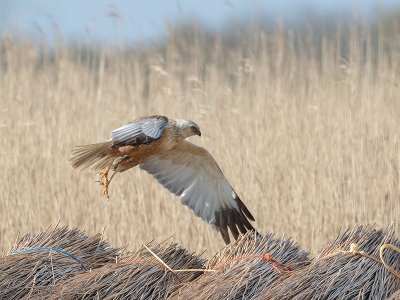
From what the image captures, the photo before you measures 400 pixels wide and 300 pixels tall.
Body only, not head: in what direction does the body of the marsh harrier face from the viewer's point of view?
to the viewer's right

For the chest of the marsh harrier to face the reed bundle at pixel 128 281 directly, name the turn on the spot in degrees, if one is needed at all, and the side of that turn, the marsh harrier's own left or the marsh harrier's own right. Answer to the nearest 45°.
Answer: approximately 90° to the marsh harrier's own right

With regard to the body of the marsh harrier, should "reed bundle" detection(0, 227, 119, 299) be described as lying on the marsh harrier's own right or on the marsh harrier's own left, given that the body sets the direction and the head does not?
on the marsh harrier's own right

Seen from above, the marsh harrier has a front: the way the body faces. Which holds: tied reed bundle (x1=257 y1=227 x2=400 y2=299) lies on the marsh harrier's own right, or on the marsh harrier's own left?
on the marsh harrier's own right
